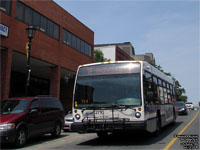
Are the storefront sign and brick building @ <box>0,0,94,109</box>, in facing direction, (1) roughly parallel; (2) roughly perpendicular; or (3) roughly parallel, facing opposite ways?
roughly parallel

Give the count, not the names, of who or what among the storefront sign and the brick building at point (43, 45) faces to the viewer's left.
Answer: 0

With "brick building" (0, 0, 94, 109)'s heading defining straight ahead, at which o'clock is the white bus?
The white bus is roughly at 1 o'clock from the brick building.

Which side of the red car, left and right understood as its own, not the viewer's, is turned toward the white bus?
back

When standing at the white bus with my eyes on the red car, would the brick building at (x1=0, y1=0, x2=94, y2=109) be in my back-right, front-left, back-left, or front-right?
front-right

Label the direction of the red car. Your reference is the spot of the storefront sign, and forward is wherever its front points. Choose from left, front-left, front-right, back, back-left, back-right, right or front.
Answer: front-right

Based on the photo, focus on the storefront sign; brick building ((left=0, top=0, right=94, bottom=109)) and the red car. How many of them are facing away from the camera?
0

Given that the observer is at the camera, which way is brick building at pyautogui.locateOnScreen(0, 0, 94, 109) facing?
facing the viewer and to the right of the viewer

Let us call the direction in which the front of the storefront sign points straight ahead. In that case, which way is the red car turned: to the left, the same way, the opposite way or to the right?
to the right

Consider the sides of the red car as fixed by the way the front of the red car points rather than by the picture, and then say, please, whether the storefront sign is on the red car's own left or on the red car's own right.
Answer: on the red car's own right

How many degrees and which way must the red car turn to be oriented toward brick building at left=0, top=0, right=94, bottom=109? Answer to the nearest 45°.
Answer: approximately 135° to its right
